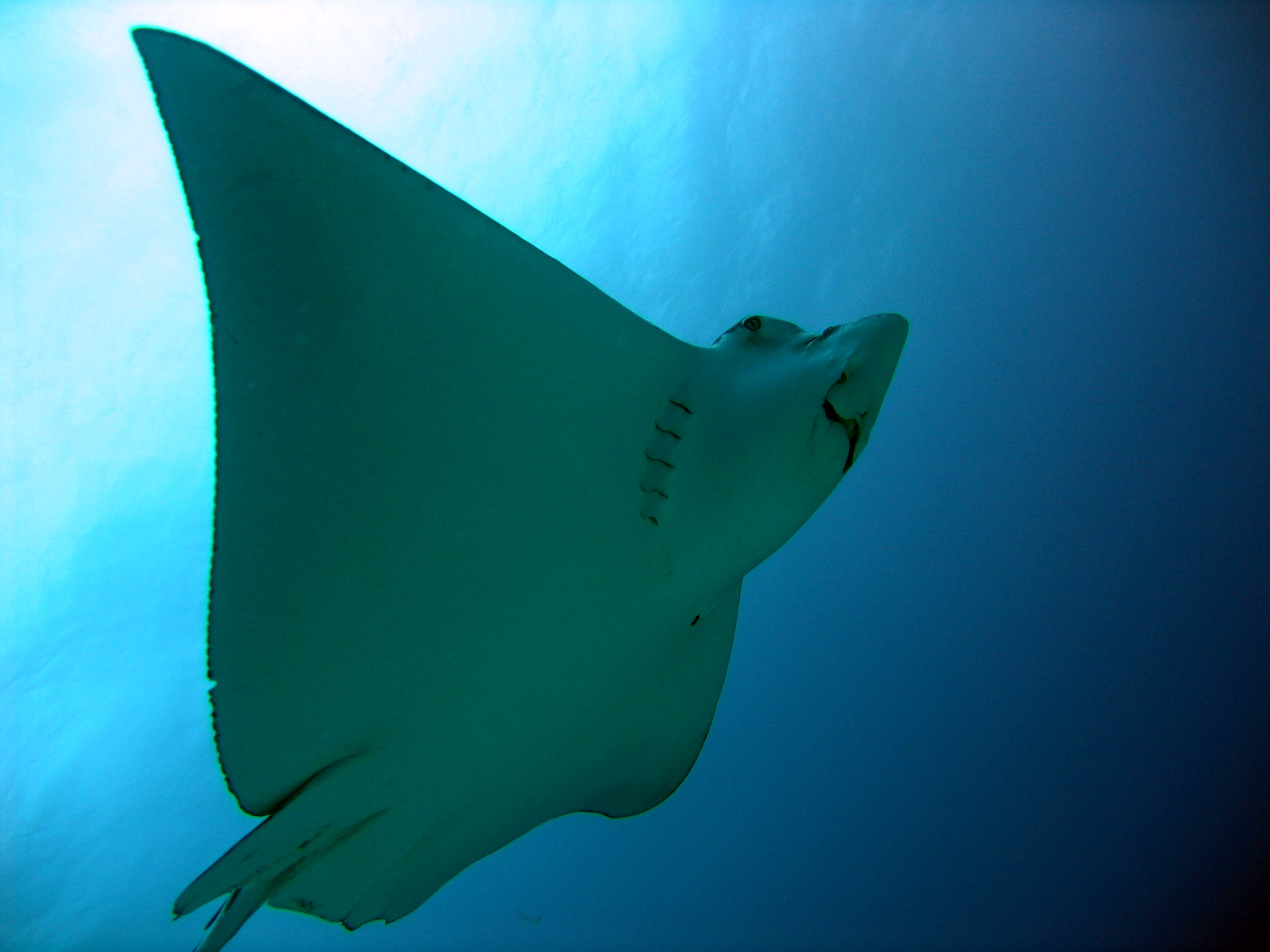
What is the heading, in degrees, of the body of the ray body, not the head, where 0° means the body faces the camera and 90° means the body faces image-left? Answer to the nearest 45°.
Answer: approximately 270°
